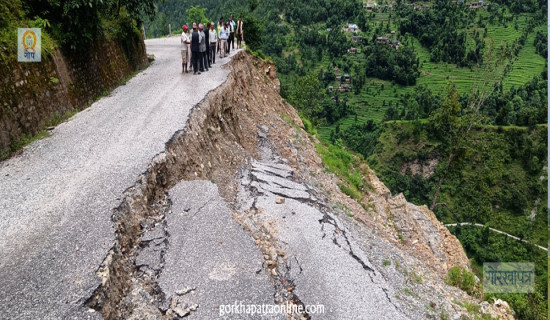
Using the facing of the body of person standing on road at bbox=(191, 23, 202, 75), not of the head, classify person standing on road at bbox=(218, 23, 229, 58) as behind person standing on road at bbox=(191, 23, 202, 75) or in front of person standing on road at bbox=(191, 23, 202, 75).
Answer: behind

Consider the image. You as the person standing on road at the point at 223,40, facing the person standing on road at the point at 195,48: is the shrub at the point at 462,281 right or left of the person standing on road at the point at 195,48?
left

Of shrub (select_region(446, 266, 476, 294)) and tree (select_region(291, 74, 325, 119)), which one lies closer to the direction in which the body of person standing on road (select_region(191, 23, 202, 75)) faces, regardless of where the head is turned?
the shrub

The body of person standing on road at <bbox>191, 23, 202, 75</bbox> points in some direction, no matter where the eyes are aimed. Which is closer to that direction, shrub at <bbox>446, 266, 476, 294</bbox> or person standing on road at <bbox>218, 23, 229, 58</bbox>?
the shrub

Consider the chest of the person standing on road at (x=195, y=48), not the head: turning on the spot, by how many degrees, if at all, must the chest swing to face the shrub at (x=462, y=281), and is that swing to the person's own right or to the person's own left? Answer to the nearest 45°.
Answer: approximately 45° to the person's own left
